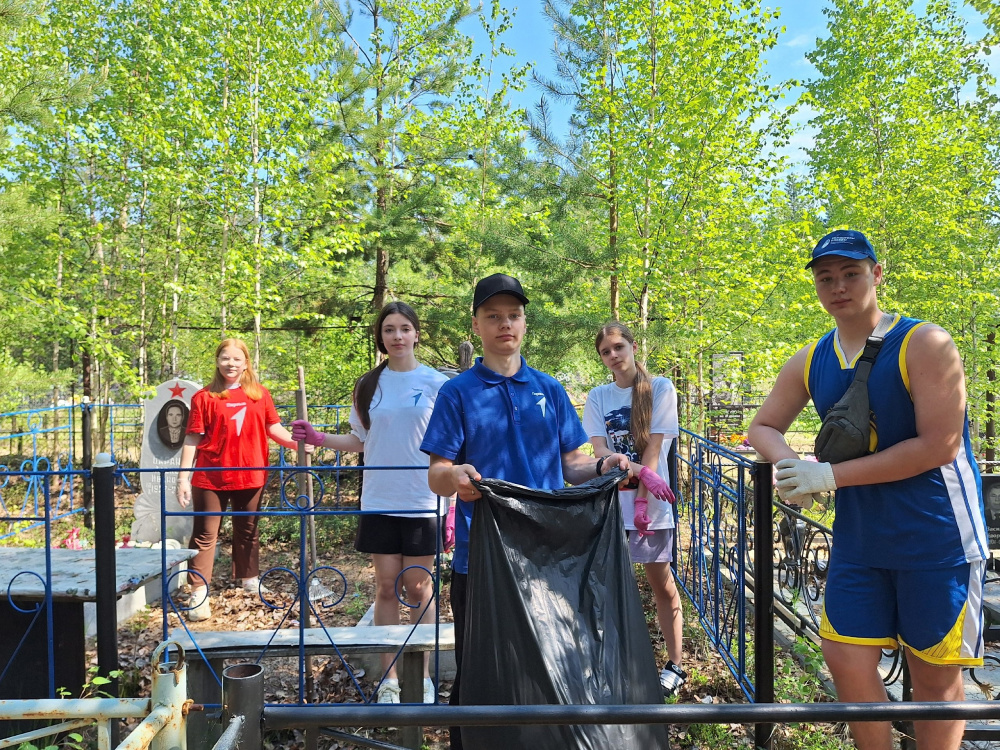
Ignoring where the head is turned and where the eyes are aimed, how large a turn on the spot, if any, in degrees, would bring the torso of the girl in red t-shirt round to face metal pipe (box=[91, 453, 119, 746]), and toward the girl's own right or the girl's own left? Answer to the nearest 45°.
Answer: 0° — they already face it

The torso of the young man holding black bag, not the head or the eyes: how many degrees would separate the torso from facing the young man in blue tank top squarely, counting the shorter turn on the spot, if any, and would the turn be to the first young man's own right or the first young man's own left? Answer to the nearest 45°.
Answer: approximately 90° to the first young man's own left

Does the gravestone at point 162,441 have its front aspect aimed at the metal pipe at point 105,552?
yes

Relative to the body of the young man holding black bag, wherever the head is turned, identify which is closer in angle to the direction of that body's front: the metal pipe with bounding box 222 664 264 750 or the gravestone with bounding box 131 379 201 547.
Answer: the metal pipe

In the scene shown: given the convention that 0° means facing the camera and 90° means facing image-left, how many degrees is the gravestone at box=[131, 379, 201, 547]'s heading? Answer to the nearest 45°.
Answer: approximately 0°

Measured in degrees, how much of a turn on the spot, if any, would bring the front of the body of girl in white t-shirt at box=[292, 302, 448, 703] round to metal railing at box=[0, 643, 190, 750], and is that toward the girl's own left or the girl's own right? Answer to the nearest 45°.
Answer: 0° — they already face it
